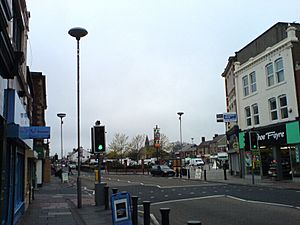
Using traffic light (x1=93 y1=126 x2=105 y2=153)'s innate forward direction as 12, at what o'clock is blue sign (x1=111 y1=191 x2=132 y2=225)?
The blue sign is roughly at 12 o'clock from the traffic light.

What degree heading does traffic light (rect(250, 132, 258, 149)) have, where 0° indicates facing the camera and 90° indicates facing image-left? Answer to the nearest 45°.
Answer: approximately 0°

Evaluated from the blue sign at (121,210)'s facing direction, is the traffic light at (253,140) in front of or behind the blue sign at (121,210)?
behind

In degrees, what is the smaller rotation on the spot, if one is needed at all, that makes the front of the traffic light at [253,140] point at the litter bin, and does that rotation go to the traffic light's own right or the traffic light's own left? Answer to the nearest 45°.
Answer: approximately 45° to the traffic light's own right

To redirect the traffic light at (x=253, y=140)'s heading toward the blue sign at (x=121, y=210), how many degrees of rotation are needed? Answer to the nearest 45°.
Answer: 0° — it already faces it

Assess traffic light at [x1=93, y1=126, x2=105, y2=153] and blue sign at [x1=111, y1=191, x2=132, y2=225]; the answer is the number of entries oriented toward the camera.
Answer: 2

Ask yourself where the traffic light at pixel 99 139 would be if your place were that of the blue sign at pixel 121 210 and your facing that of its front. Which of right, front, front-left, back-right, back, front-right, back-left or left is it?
back
